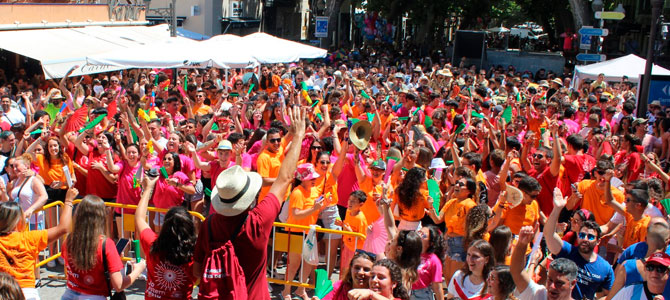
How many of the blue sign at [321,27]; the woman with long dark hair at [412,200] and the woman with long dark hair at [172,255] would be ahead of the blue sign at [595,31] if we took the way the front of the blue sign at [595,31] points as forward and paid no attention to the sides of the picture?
2

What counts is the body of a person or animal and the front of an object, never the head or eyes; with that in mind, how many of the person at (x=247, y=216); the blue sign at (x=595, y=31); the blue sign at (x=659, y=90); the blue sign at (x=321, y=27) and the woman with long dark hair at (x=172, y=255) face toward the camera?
3

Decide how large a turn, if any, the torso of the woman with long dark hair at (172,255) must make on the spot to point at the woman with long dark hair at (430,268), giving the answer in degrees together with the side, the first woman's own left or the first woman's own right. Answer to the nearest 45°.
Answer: approximately 90° to the first woman's own right

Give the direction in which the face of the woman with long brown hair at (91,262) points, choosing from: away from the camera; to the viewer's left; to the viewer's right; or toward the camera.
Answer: away from the camera

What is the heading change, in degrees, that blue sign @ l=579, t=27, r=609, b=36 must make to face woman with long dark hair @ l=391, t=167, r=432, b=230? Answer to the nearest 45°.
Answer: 0° — it already faces them

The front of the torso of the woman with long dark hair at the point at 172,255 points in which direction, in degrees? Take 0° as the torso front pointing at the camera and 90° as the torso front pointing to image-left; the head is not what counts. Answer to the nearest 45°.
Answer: approximately 180°

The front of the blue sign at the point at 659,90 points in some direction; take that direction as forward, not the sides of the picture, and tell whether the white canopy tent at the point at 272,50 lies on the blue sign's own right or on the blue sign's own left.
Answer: on the blue sign's own right

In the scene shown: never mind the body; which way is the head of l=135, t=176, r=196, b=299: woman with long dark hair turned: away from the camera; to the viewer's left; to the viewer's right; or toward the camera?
away from the camera

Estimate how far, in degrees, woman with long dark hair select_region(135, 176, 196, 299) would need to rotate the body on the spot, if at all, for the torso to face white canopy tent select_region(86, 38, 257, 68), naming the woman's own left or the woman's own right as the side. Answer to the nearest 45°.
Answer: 0° — they already face it

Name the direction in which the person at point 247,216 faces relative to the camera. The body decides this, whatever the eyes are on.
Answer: away from the camera

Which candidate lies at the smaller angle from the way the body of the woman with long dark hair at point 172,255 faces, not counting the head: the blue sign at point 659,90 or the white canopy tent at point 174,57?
the white canopy tent

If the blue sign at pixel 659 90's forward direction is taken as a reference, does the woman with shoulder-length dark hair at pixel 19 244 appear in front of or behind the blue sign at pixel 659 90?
in front

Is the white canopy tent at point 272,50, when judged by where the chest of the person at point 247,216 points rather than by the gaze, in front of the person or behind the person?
in front

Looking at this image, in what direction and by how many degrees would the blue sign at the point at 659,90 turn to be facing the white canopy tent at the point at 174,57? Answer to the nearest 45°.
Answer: approximately 90° to its right

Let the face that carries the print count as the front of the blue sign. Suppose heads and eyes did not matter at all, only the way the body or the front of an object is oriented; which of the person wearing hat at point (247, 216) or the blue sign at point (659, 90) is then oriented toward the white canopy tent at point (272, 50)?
the person wearing hat

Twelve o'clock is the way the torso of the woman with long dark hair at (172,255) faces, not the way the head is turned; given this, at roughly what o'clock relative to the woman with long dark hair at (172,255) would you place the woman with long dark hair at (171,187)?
the woman with long dark hair at (171,187) is roughly at 12 o'clock from the woman with long dark hair at (172,255).

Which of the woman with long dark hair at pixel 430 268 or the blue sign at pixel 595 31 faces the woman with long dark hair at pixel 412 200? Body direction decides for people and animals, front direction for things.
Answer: the blue sign
